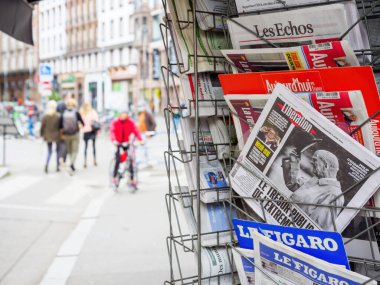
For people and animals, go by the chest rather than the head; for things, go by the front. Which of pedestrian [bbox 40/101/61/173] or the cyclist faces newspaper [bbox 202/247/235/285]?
the cyclist

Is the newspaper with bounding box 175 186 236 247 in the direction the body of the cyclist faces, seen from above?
yes

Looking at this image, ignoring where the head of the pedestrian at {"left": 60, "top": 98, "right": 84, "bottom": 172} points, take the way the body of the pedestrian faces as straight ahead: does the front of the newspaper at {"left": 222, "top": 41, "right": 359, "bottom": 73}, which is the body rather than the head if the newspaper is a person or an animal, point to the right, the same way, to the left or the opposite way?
the opposite way

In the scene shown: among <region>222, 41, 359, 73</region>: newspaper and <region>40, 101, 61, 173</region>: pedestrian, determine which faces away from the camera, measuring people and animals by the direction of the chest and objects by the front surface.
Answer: the pedestrian

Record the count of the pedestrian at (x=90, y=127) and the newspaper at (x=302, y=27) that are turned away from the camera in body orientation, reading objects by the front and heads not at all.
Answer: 1

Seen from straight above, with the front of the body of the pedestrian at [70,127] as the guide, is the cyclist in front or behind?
behind

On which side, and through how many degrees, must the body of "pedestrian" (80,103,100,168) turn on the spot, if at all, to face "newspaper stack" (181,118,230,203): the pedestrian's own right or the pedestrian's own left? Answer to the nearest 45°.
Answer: approximately 180°

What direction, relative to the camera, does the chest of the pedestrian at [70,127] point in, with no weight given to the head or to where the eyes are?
away from the camera

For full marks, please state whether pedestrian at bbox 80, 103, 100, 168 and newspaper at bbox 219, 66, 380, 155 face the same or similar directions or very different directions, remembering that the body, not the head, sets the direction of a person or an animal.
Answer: very different directions
